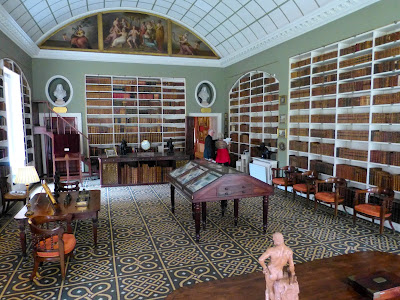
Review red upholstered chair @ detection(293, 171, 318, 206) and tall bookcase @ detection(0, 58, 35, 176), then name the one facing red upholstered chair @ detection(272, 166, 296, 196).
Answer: the tall bookcase

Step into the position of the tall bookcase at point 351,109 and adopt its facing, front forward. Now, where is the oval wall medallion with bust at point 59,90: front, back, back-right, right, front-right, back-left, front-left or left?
front-right

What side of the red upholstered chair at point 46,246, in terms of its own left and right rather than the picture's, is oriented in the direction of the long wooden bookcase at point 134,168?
front

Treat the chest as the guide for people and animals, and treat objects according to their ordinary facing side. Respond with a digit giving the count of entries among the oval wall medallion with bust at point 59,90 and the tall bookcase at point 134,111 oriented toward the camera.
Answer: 2

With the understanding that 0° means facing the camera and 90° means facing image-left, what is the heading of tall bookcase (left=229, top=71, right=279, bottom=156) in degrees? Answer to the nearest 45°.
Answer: approximately 45°

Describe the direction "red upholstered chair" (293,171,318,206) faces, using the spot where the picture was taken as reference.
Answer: facing the viewer and to the left of the viewer

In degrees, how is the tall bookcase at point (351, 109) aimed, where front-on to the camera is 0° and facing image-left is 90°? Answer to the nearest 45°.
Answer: approximately 45°

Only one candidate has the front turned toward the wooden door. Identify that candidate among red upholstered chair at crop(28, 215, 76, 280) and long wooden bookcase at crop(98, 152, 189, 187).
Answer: the red upholstered chair

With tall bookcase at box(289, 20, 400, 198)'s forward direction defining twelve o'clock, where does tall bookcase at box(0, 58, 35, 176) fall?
tall bookcase at box(0, 58, 35, 176) is roughly at 1 o'clock from tall bookcase at box(289, 20, 400, 198).

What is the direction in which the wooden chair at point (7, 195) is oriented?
to the viewer's right

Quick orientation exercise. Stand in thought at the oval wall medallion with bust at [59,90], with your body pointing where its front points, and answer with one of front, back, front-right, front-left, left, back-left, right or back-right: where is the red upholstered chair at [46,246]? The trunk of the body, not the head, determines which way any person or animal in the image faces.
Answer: front

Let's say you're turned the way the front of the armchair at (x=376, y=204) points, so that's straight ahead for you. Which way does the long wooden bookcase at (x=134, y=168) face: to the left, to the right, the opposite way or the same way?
to the left
